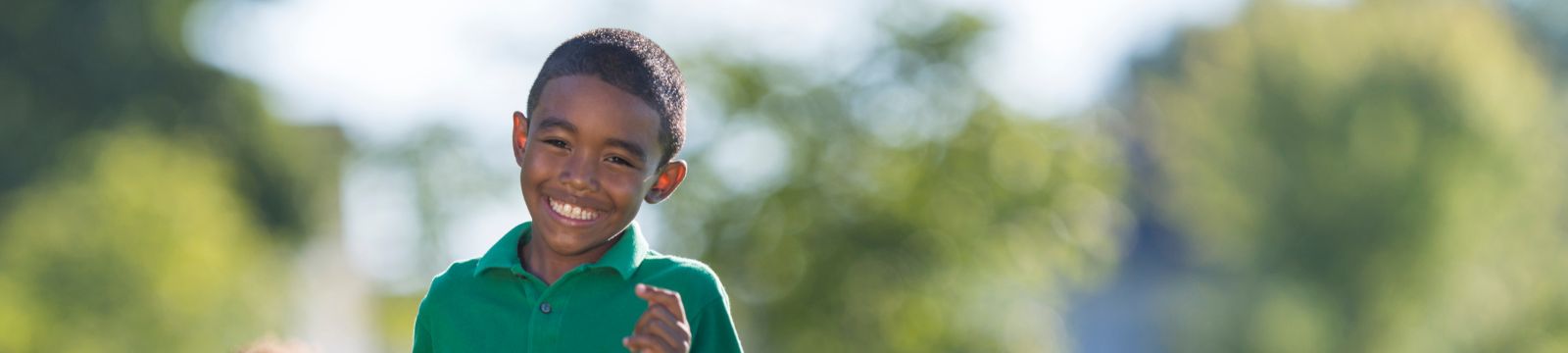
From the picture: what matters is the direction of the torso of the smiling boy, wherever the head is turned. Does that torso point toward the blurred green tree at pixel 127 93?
no

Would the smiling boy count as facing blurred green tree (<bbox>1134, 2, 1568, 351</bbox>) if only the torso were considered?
no

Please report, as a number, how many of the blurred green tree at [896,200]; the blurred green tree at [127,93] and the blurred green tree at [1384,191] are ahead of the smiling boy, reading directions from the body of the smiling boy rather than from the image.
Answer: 0

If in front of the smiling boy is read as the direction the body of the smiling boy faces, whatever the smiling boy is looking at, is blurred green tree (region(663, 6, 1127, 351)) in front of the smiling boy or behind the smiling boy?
behind

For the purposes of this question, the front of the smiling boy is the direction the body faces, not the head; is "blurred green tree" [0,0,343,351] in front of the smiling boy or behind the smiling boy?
behind

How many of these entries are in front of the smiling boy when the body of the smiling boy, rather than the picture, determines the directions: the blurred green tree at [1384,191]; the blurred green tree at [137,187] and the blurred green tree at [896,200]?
0

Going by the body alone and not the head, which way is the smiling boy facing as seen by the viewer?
toward the camera
